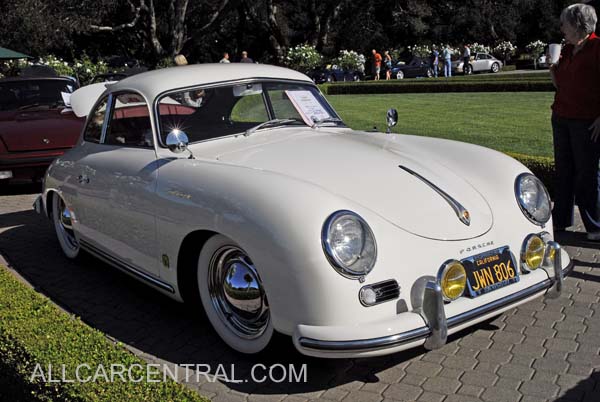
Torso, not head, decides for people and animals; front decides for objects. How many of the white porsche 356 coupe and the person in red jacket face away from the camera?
0

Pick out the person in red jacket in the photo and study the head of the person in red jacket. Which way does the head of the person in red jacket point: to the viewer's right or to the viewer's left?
to the viewer's left

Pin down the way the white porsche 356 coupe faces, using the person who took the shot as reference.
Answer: facing the viewer and to the right of the viewer

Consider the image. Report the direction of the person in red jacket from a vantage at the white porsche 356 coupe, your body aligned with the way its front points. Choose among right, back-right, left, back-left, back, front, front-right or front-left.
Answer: left

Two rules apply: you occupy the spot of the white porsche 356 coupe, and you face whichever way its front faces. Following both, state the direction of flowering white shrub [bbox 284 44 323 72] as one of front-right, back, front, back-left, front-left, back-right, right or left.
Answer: back-left

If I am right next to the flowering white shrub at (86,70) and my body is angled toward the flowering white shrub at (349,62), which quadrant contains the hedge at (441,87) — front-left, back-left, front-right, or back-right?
front-right

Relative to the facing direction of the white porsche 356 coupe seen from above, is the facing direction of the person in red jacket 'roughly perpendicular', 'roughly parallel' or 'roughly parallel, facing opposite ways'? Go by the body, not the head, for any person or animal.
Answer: roughly perpendicular

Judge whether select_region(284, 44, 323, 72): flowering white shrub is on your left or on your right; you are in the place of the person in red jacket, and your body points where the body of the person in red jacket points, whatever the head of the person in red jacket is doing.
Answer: on your right

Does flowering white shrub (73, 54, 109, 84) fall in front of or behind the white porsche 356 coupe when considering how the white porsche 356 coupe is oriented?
behind

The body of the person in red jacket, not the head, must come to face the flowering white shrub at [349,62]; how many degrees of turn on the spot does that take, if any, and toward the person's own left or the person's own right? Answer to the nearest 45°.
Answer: approximately 135° to the person's own right
